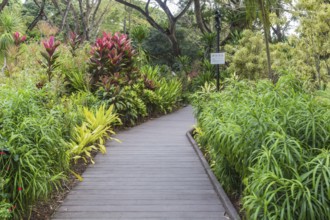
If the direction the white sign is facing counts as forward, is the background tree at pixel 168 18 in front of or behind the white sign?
behind

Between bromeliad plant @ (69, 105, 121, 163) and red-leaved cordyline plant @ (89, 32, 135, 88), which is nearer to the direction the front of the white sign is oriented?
the bromeliad plant

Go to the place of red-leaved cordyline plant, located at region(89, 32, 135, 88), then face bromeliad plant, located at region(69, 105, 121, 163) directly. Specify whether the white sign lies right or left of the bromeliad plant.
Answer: left

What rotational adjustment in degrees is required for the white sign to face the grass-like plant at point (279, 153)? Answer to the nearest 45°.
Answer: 0° — it already faces it

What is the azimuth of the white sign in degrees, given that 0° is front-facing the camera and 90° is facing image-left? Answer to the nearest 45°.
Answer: approximately 0°

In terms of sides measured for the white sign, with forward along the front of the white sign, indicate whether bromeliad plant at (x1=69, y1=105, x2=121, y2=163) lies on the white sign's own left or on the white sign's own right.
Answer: on the white sign's own right

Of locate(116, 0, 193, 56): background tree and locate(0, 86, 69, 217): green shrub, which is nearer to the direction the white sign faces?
the green shrub

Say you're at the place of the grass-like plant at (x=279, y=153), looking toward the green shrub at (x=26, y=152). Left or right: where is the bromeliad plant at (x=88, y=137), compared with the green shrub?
right

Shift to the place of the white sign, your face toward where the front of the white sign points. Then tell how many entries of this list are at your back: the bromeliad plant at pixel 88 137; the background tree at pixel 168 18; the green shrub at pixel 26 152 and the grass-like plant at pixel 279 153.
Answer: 1

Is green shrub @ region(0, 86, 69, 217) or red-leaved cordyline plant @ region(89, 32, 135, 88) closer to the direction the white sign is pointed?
the green shrub

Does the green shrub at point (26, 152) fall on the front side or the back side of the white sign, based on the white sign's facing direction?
on the front side

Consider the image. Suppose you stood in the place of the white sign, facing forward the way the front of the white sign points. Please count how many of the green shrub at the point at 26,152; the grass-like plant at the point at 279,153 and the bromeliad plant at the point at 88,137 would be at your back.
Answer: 0

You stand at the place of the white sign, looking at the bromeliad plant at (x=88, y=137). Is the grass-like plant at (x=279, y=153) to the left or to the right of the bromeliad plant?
left
